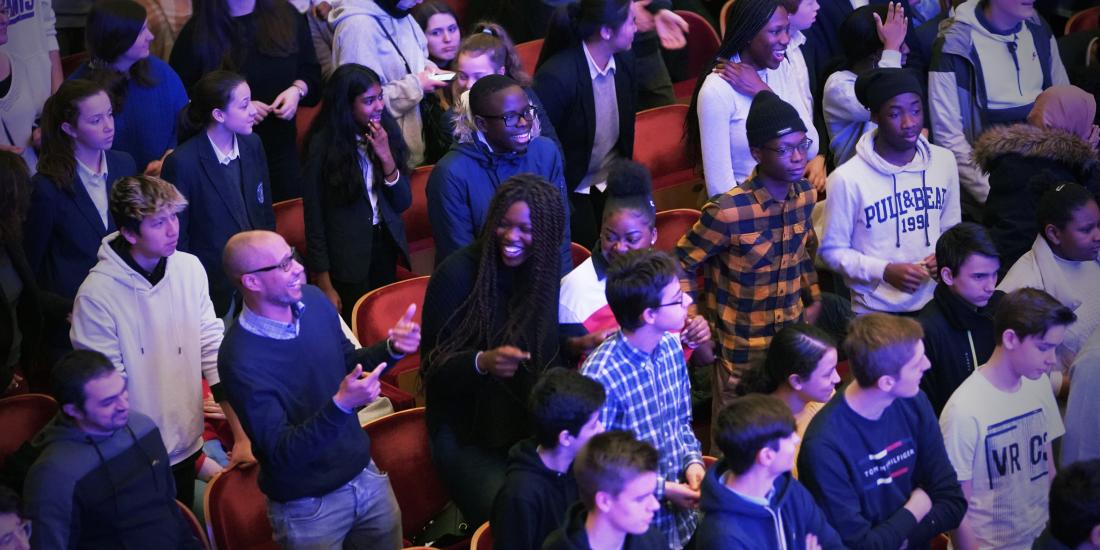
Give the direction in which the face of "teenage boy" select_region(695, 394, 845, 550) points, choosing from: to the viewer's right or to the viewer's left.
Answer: to the viewer's right

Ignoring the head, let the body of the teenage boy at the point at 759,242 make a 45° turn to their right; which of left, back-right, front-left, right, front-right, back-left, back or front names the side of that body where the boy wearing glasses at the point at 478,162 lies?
right

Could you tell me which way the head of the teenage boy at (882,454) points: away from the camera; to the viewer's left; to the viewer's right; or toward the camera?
to the viewer's right

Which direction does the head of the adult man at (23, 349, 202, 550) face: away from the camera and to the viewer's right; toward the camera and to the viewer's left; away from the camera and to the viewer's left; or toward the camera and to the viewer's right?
toward the camera and to the viewer's right
